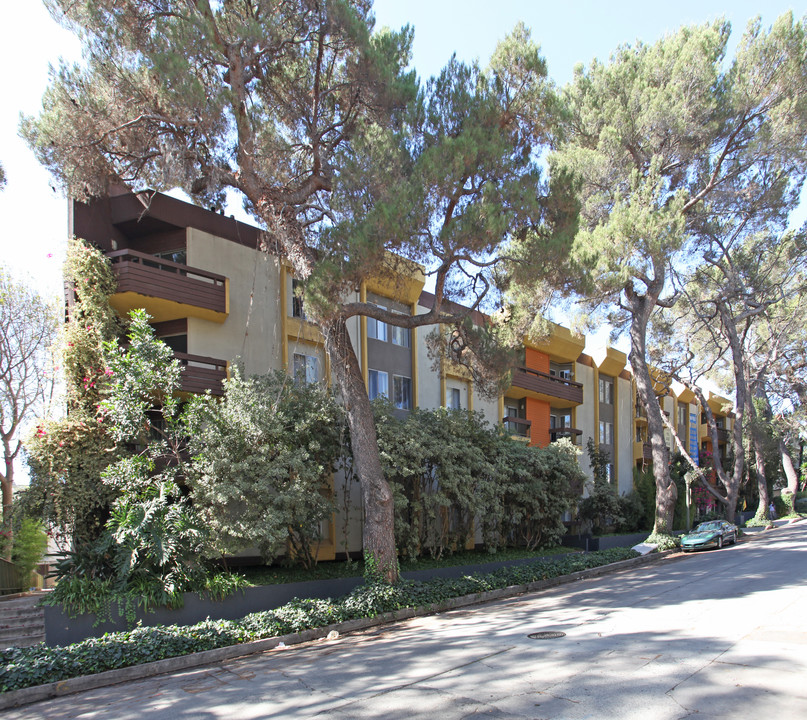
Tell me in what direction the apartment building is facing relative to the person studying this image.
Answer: facing the viewer and to the right of the viewer

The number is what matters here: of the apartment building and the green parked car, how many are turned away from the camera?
0

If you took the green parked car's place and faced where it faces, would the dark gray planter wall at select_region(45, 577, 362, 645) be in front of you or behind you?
in front

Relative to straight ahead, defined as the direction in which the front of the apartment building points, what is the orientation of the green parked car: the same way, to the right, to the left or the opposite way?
to the right

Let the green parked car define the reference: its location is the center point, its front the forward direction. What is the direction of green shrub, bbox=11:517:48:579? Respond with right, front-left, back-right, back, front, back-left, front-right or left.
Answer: front

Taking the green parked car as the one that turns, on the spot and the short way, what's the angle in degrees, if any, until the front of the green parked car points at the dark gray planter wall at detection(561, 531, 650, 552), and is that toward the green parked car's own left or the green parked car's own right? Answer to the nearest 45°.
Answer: approximately 45° to the green parked car's own right

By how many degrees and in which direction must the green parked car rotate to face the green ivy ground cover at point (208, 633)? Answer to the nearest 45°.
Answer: approximately 45° to its left

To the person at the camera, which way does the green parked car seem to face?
facing the viewer and to the left of the viewer
